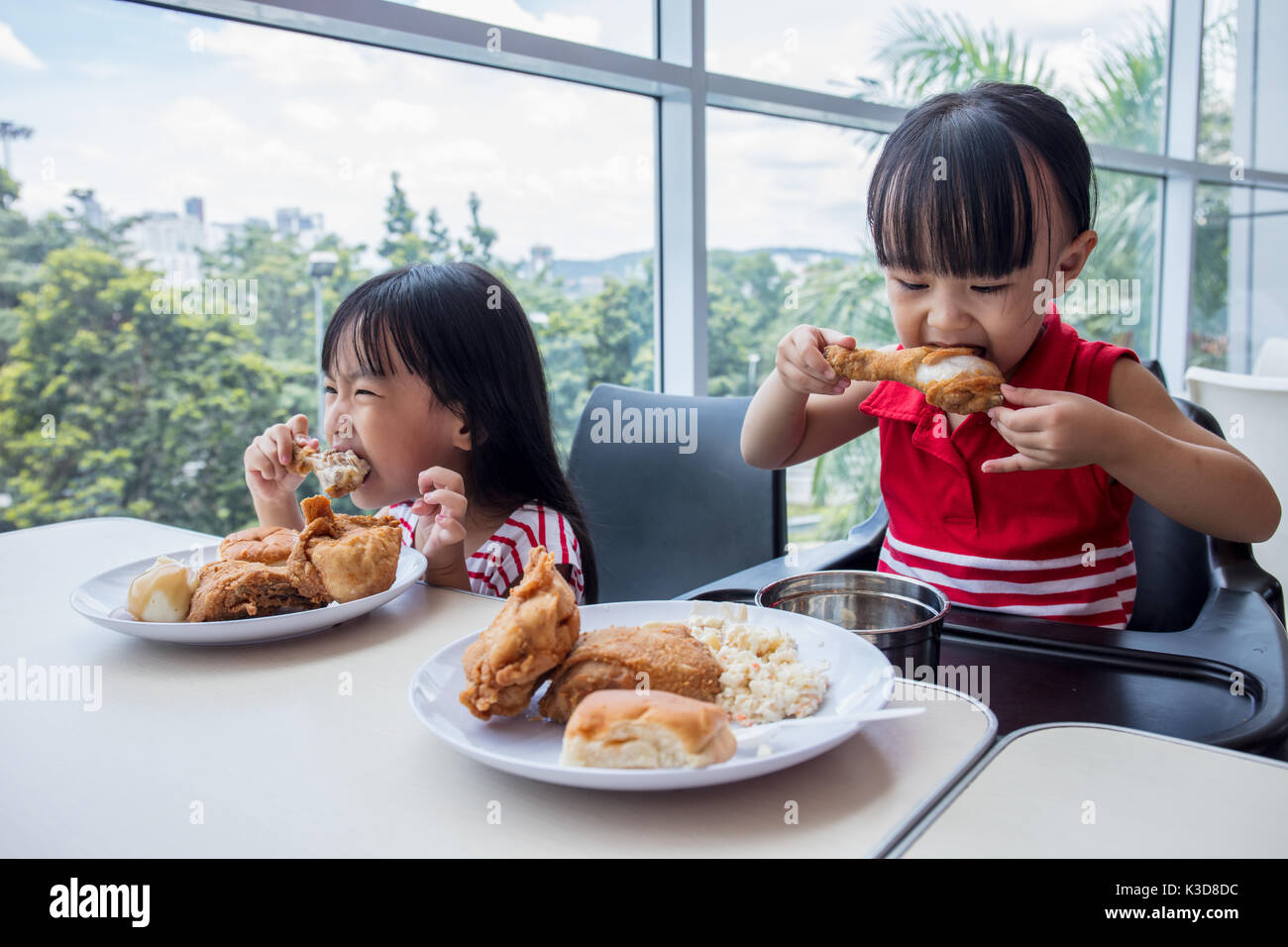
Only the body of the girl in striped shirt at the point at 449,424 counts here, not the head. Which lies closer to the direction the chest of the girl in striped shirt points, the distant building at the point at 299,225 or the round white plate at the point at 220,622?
the round white plate

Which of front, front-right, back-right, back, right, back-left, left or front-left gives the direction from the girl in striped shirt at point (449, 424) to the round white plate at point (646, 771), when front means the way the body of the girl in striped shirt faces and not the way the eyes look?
front-left

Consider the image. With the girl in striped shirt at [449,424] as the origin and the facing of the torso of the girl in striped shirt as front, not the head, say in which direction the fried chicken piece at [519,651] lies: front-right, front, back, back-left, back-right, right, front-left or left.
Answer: front-left

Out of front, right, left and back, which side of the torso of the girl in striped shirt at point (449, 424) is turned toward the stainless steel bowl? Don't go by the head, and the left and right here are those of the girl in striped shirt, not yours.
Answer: left

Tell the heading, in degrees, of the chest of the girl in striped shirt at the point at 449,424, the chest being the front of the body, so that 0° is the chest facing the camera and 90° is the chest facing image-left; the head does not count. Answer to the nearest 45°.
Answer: approximately 45°

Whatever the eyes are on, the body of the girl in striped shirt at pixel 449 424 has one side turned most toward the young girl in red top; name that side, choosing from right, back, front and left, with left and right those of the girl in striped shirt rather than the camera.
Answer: left

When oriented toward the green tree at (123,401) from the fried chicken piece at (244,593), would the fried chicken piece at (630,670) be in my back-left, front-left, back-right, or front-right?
back-right

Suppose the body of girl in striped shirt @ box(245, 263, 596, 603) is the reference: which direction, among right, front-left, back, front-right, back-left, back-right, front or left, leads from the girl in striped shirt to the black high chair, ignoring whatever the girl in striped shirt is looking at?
left

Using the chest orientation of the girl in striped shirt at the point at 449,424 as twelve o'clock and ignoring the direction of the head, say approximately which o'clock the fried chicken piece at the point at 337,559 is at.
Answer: The fried chicken piece is roughly at 11 o'clock from the girl in striped shirt.

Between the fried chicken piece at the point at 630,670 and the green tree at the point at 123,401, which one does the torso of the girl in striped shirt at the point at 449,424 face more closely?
the fried chicken piece

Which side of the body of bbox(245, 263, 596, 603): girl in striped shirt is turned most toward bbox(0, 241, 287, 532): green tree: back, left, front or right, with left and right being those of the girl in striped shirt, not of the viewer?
right

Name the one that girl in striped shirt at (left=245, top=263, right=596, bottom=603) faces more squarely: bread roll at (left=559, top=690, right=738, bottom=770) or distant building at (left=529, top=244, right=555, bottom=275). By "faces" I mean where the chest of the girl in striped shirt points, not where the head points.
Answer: the bread roll

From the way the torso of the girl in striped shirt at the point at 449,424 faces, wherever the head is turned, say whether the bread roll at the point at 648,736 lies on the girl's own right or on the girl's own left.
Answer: on the girl's own left
